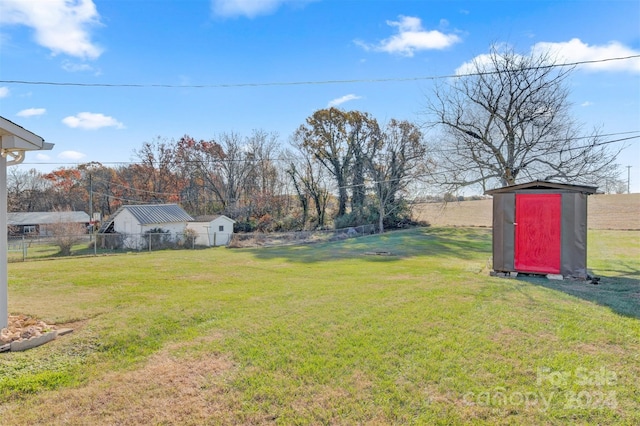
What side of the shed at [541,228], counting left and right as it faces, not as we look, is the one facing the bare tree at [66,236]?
right

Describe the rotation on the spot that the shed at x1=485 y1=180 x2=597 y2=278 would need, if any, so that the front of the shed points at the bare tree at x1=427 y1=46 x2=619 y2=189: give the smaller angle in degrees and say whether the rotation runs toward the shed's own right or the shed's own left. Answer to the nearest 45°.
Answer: approximately 180°

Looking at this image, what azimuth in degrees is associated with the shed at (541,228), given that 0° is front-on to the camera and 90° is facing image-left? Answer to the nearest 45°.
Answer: approximately 0°
